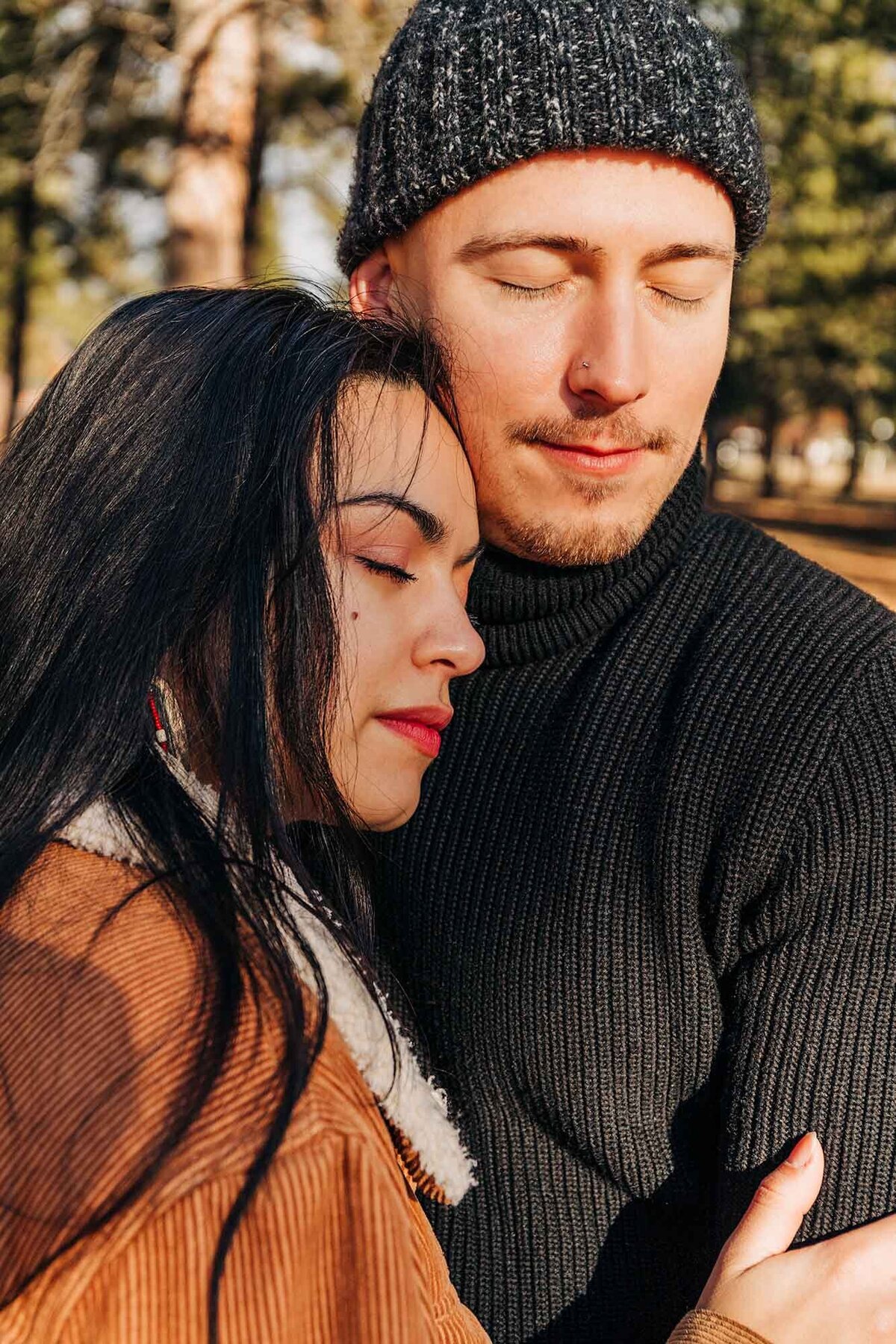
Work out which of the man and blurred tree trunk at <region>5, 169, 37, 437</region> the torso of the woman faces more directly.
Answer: the man

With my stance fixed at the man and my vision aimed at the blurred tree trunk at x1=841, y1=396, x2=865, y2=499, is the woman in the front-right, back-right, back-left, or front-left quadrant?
back-left

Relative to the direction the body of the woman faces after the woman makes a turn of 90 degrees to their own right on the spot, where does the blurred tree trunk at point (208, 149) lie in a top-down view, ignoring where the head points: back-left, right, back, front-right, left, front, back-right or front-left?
back

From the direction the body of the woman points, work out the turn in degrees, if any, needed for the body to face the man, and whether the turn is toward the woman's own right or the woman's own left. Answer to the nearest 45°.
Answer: approximately 45° to the woman's own left

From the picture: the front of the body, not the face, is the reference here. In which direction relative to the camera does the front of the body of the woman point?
to the viewer's right

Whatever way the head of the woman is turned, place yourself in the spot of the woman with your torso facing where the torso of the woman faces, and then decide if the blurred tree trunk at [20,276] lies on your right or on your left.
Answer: on your left

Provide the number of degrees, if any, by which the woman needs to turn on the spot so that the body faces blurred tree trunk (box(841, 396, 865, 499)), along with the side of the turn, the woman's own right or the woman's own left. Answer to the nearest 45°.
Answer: approximately 90° to the woman's own left
